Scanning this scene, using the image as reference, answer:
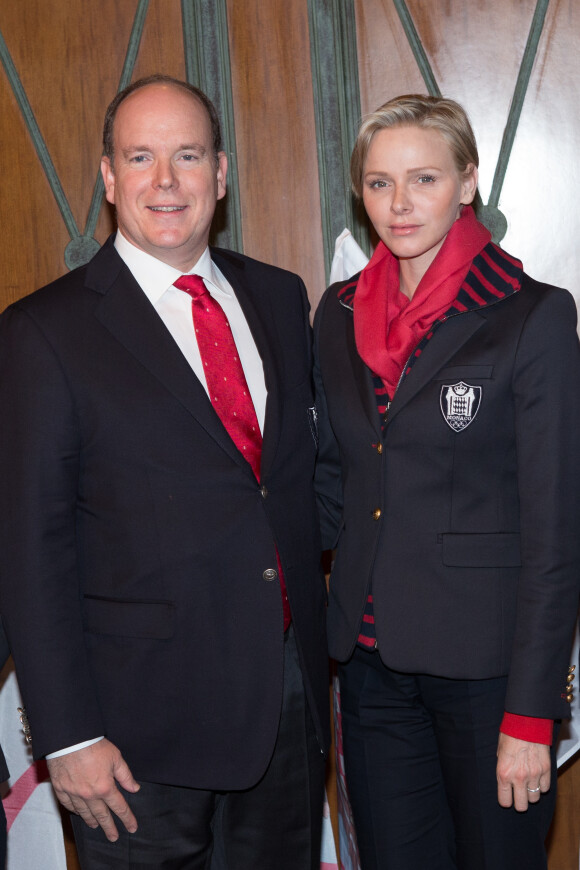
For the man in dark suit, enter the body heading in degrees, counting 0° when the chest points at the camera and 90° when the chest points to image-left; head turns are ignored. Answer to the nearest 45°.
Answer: approximately 315°

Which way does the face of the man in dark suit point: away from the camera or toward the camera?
toward the camera
